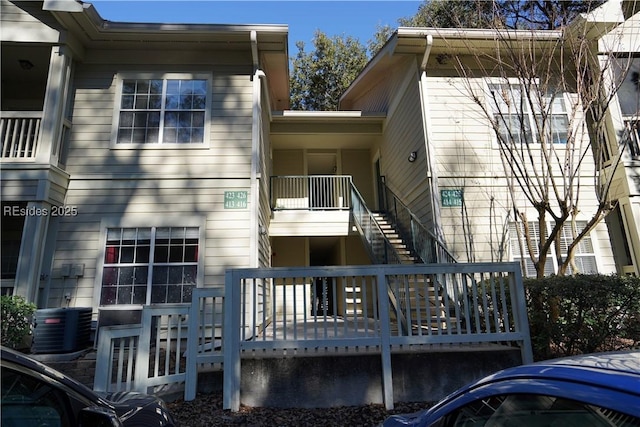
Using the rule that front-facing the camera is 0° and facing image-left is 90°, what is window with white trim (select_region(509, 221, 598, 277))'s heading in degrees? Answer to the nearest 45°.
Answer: approximately 0°

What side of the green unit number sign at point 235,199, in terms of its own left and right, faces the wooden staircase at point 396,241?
left

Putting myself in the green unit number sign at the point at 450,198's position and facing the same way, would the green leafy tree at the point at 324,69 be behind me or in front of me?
behind

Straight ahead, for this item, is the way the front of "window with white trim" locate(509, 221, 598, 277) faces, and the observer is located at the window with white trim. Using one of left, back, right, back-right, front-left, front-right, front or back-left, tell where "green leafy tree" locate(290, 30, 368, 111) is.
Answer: back-right

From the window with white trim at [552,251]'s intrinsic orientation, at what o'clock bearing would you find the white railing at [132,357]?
The white railing is roughly at 1 o'clock from the window with white trim.

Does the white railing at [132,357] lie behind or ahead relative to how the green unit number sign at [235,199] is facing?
ahead

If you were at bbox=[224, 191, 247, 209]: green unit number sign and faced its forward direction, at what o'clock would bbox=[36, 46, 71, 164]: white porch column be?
The white porch column is roughly at 3 o'clock from the green unit number sign.

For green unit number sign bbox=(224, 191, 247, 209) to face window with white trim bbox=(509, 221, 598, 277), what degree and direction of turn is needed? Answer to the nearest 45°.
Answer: approximately 90° to its left

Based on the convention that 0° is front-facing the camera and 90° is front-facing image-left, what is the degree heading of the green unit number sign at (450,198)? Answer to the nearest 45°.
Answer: approximately 0°
